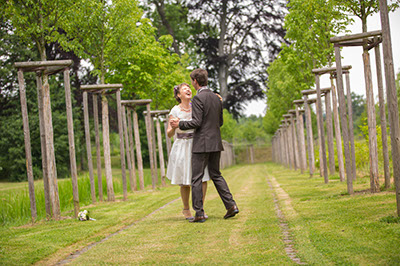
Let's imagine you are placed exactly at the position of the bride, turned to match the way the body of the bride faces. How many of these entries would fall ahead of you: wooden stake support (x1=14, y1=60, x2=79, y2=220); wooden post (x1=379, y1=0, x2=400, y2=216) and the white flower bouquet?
1

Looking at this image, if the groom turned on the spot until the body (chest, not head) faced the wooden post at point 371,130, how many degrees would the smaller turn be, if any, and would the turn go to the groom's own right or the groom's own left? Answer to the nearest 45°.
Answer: approximately 90° to the groom's own right

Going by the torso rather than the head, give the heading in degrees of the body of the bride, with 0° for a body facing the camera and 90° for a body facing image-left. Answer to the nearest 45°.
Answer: approximately 315°

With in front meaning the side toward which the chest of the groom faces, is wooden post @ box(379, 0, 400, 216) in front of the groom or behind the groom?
behind

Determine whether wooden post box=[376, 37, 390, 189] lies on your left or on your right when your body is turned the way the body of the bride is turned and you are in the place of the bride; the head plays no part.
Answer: on your left

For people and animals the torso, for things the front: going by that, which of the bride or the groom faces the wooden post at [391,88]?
the bride

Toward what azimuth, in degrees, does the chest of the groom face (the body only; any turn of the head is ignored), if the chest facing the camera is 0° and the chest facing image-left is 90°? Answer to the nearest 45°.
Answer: approximately 135°

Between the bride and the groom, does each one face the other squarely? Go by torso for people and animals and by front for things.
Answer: yes

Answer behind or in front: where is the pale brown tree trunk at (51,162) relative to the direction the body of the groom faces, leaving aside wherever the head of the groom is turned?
in front

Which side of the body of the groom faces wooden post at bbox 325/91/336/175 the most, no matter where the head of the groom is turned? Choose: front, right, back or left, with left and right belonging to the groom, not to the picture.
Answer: right

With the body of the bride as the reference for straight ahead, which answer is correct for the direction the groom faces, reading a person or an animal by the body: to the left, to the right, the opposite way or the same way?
the opposite way
